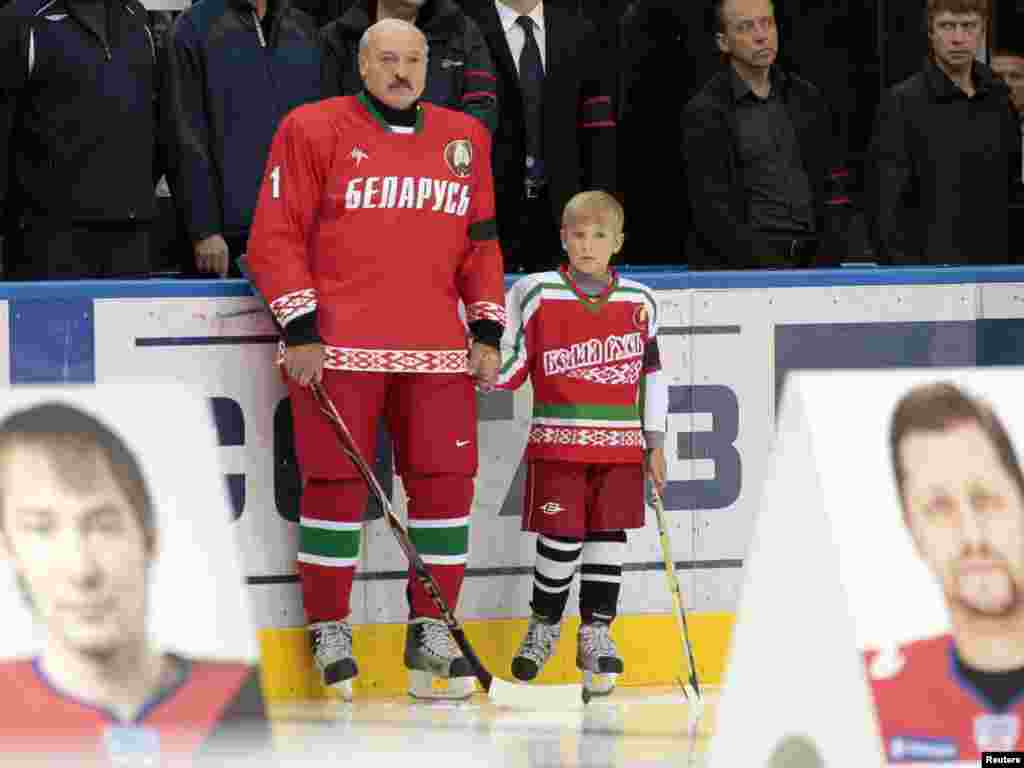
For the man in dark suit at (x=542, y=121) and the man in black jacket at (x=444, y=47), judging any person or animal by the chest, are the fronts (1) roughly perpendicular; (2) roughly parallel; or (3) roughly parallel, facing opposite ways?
roughly parallel

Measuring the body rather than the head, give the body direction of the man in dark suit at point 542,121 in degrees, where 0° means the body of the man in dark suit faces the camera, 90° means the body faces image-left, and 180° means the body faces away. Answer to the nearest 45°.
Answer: approximately 0°

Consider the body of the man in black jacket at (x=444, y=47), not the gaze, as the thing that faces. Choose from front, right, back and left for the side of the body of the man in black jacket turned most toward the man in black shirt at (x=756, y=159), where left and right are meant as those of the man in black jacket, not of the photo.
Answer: left

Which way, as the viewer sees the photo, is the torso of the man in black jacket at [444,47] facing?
toward the camera

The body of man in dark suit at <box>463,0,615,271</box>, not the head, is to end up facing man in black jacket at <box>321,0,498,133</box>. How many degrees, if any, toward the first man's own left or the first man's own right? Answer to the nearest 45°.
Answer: approximately 45° to the first man's own right

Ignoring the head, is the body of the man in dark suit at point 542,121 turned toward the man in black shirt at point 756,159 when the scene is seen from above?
no

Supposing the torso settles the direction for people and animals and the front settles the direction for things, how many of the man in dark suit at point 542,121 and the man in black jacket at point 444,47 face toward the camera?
2

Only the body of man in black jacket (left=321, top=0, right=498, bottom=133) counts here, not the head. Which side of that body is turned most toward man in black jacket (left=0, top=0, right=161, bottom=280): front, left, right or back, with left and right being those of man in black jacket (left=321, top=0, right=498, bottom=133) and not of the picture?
right

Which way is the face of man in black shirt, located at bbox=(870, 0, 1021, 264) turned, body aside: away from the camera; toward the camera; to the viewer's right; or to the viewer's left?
toward the camera

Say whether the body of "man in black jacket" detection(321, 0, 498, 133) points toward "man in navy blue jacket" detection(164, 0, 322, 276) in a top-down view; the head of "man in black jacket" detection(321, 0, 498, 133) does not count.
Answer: no

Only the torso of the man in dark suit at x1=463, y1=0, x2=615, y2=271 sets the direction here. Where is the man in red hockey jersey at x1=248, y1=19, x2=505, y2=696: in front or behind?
in front

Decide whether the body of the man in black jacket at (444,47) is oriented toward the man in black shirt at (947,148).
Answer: no

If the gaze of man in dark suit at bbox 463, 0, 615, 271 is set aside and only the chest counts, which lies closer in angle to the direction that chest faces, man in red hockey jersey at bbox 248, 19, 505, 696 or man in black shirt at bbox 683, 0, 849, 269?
the man in red hockey jersey

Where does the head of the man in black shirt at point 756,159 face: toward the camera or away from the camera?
toward the camera
